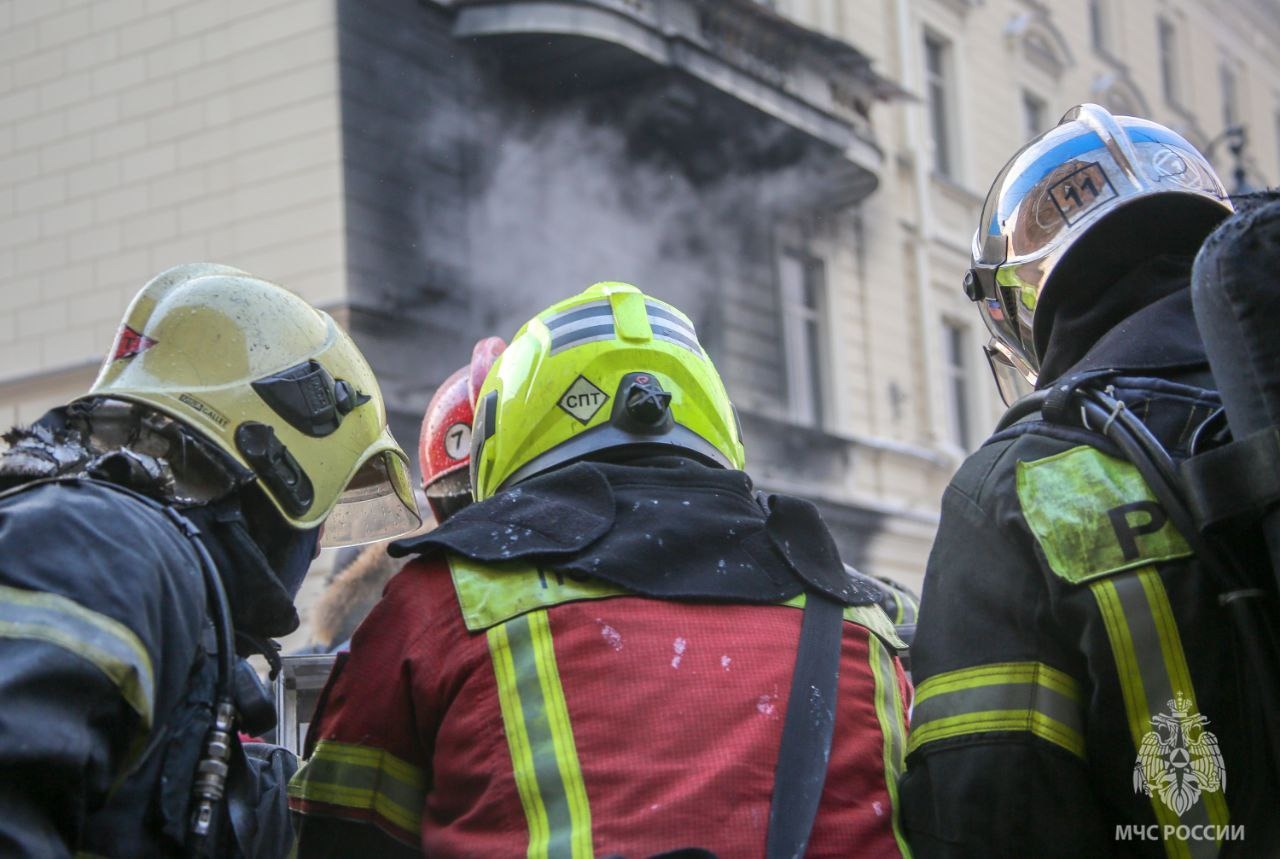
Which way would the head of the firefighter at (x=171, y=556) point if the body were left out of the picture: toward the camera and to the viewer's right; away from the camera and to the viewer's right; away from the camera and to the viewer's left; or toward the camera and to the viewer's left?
away from the camera and to the viewer's right

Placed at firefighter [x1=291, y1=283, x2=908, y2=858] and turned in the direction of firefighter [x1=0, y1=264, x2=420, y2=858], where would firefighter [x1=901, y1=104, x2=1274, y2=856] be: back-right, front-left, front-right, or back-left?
back-left

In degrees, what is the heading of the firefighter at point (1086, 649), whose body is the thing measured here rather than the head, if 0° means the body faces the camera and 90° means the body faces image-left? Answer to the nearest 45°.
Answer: approximately 135°

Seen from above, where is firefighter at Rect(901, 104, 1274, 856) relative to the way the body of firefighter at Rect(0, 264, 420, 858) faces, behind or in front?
in front

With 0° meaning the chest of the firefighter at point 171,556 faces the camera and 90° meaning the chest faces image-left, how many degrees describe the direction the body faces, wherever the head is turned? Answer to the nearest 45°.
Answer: approximately 270°

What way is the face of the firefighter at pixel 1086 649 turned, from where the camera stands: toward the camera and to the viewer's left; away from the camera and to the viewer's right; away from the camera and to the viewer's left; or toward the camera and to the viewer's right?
away from the camera and to the viewer's left

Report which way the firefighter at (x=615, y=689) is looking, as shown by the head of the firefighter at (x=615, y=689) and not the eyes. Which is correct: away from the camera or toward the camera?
away from the camera
